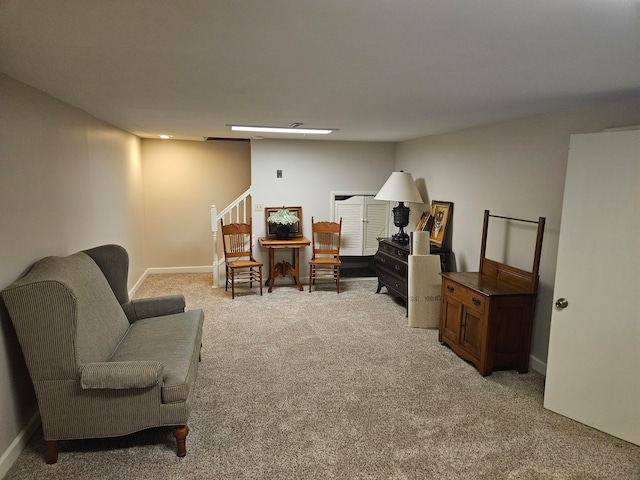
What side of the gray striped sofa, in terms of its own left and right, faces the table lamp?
front

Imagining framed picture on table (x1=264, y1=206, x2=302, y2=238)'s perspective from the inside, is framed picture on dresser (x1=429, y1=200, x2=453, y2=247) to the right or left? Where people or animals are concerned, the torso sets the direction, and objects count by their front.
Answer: on its left

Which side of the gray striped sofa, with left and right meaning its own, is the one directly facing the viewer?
right

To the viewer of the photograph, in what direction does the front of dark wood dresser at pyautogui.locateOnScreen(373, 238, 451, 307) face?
facing the viewer and to the left of the viewer

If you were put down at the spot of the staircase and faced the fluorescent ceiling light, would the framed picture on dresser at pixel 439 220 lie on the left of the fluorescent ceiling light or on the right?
left

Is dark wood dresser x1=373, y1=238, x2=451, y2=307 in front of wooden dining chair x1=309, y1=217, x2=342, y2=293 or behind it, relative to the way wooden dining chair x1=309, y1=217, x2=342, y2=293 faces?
in front

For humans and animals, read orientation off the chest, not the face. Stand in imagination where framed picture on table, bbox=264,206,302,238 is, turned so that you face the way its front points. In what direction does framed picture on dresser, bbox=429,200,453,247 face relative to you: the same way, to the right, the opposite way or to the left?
to the right

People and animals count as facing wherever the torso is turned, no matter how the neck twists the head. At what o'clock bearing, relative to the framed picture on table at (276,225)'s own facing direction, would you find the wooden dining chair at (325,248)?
The wooden dining chair is roughly at 9 o'clock from the framed picture on table.

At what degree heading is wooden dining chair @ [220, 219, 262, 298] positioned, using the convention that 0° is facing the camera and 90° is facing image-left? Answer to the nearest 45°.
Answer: approximately 315°

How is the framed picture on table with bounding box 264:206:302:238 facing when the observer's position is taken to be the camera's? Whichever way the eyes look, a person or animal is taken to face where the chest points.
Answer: facing the viewer
